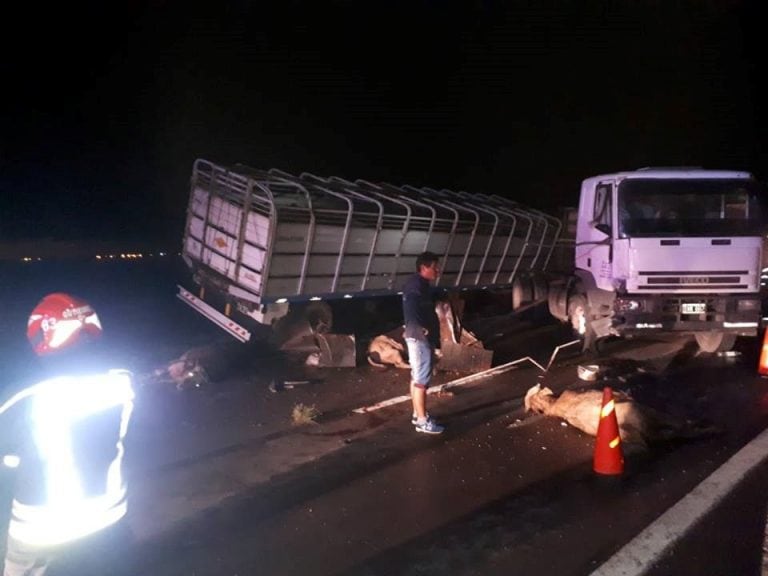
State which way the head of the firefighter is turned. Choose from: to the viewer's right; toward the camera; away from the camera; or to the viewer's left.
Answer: away from the camera

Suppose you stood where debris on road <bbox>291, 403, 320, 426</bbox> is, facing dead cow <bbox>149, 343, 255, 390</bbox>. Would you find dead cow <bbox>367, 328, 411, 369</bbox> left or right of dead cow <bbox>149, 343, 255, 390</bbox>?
right

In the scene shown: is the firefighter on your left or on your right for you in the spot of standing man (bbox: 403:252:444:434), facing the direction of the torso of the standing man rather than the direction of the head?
on your right

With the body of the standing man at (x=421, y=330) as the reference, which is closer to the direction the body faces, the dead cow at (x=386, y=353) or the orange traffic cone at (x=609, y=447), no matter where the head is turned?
the orange traffic cone
